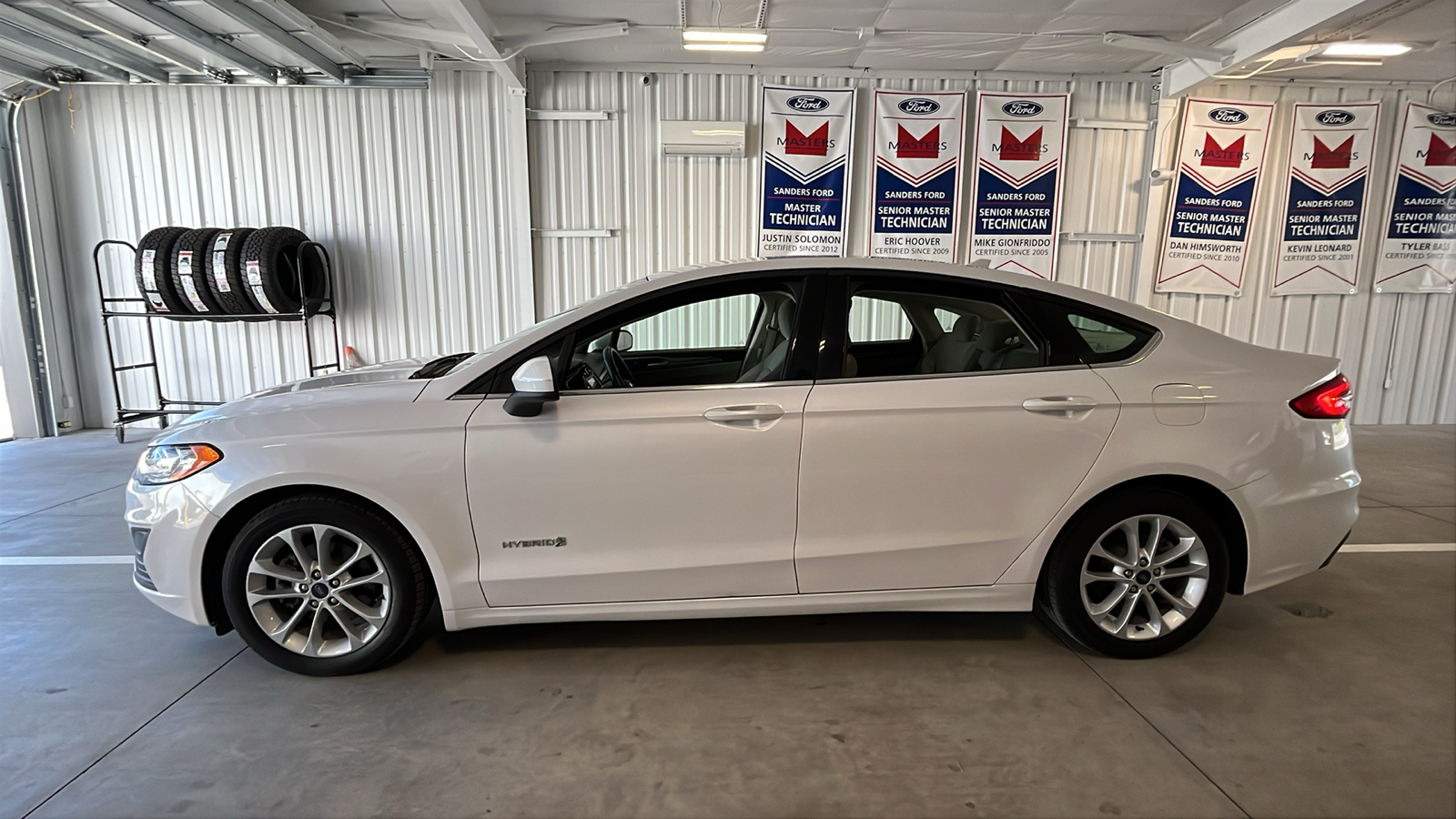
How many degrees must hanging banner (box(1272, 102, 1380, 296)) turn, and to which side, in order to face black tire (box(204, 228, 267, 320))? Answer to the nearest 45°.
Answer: approximately 45° to its right

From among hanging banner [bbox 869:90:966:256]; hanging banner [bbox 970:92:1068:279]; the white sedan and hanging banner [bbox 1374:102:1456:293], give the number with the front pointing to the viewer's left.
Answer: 1

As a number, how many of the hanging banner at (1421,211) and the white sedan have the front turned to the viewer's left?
1

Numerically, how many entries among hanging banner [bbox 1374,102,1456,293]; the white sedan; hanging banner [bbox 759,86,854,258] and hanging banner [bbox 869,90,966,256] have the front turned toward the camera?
3

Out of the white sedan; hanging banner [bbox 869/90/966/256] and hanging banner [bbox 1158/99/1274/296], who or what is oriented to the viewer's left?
the white sedan

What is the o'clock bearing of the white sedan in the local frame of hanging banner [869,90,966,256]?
The white sedan is roughly at 12 o'clock from the hanging banner.

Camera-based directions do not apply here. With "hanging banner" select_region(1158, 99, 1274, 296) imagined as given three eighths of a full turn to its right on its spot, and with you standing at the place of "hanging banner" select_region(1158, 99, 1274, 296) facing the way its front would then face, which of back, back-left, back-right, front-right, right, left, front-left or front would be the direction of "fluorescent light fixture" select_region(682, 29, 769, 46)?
left

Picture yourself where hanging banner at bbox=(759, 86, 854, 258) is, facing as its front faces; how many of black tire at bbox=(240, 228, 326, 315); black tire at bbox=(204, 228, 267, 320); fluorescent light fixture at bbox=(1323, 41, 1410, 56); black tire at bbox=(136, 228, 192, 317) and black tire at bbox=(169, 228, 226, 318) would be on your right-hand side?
4

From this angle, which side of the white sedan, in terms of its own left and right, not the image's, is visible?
left

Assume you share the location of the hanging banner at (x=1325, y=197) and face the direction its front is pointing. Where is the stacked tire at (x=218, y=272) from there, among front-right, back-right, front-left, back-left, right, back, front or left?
front-right

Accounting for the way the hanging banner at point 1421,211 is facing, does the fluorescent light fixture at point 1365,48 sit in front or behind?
in front

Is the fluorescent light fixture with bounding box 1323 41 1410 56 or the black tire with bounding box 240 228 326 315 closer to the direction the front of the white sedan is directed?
the black tire

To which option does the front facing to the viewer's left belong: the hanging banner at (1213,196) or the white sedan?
the white sedan
